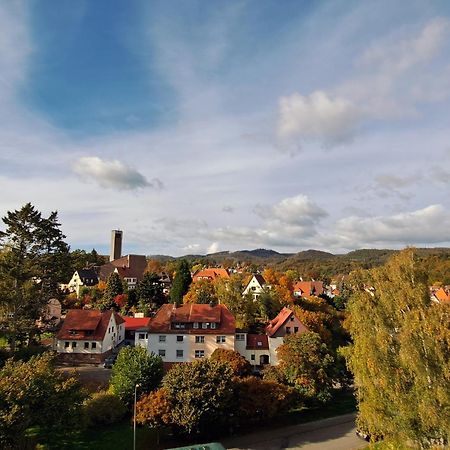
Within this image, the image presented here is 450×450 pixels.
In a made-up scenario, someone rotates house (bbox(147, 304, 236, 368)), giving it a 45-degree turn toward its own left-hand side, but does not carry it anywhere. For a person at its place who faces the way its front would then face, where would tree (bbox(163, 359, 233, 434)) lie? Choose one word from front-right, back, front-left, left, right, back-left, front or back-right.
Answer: front-right

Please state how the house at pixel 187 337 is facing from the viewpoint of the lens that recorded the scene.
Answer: facing the viewer

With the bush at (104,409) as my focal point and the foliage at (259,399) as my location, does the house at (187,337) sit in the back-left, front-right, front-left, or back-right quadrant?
front-right

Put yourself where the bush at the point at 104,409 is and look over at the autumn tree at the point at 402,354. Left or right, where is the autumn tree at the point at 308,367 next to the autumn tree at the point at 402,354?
left

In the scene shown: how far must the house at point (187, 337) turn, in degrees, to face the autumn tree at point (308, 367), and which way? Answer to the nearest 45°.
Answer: approximately 45° to its left

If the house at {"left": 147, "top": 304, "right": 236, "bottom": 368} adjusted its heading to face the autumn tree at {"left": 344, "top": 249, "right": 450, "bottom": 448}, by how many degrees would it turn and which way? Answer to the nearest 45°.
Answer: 0° — it already faces it

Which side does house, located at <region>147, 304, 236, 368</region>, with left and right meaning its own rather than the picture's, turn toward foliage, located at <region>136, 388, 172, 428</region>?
front

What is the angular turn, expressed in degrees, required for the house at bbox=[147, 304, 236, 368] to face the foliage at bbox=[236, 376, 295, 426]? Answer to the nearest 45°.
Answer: approximately 45° to its left

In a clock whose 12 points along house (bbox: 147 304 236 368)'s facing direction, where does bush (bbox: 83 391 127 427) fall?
The bush is roughly at 1 o'clock from the house.

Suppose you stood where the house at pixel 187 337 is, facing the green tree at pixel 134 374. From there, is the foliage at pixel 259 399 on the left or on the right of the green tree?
left

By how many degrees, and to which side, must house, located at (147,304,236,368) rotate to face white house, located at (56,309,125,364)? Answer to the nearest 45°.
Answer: approximately 90° to its right

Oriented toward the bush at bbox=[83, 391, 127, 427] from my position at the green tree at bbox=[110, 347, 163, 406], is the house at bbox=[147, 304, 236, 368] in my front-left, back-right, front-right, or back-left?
back-right

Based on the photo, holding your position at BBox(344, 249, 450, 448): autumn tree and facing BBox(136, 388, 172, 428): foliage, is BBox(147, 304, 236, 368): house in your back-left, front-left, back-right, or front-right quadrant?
front-right

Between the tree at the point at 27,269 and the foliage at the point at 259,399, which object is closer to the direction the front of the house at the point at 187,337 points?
the foliage

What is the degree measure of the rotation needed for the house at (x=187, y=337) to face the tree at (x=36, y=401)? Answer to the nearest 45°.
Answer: approximately 45° to its right
